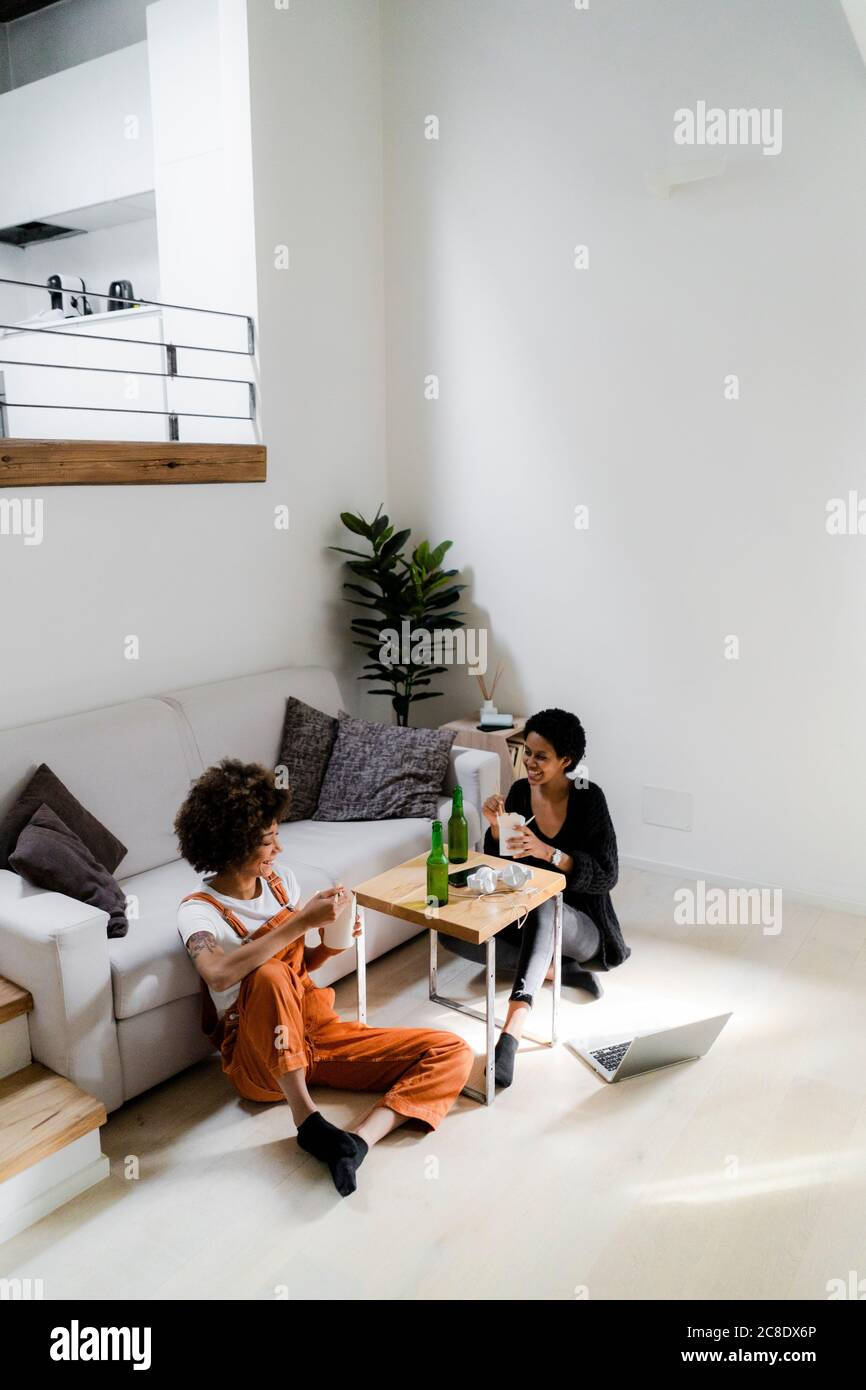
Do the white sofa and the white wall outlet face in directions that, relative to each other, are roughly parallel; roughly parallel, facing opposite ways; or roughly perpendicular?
roughly perpendicular

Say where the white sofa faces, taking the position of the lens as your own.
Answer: facing the viewer and to the right of the viewer

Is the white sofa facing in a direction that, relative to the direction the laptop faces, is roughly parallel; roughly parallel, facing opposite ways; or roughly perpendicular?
roughly parallel, facing opposite ways

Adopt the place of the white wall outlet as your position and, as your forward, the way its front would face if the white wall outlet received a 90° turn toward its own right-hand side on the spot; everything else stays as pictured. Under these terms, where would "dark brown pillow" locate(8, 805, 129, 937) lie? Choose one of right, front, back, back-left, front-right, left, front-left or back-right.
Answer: left

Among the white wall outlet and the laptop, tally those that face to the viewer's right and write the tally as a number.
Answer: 0

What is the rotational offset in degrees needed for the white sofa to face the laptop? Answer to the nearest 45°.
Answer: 0° — it already faces it

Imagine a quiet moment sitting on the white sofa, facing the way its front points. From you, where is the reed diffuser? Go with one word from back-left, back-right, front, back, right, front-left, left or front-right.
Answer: left

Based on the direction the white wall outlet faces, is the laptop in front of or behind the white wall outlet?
in front

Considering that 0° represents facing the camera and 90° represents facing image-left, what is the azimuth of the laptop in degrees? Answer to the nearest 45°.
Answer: approximately 135°

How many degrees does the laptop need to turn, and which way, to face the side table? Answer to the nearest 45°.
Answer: approximately 45° to its right

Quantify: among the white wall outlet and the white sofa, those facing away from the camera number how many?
0

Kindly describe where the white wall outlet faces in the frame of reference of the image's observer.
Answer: facing the viewer and to the left of the viewer
